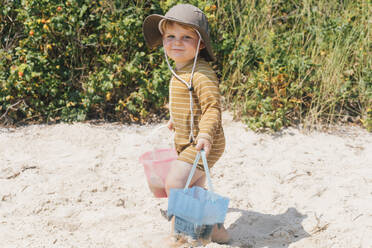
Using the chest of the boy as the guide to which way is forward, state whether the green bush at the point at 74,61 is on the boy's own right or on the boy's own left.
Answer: on the boy's own right

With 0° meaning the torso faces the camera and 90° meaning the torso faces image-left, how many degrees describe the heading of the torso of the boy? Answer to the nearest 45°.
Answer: approximately 45°
